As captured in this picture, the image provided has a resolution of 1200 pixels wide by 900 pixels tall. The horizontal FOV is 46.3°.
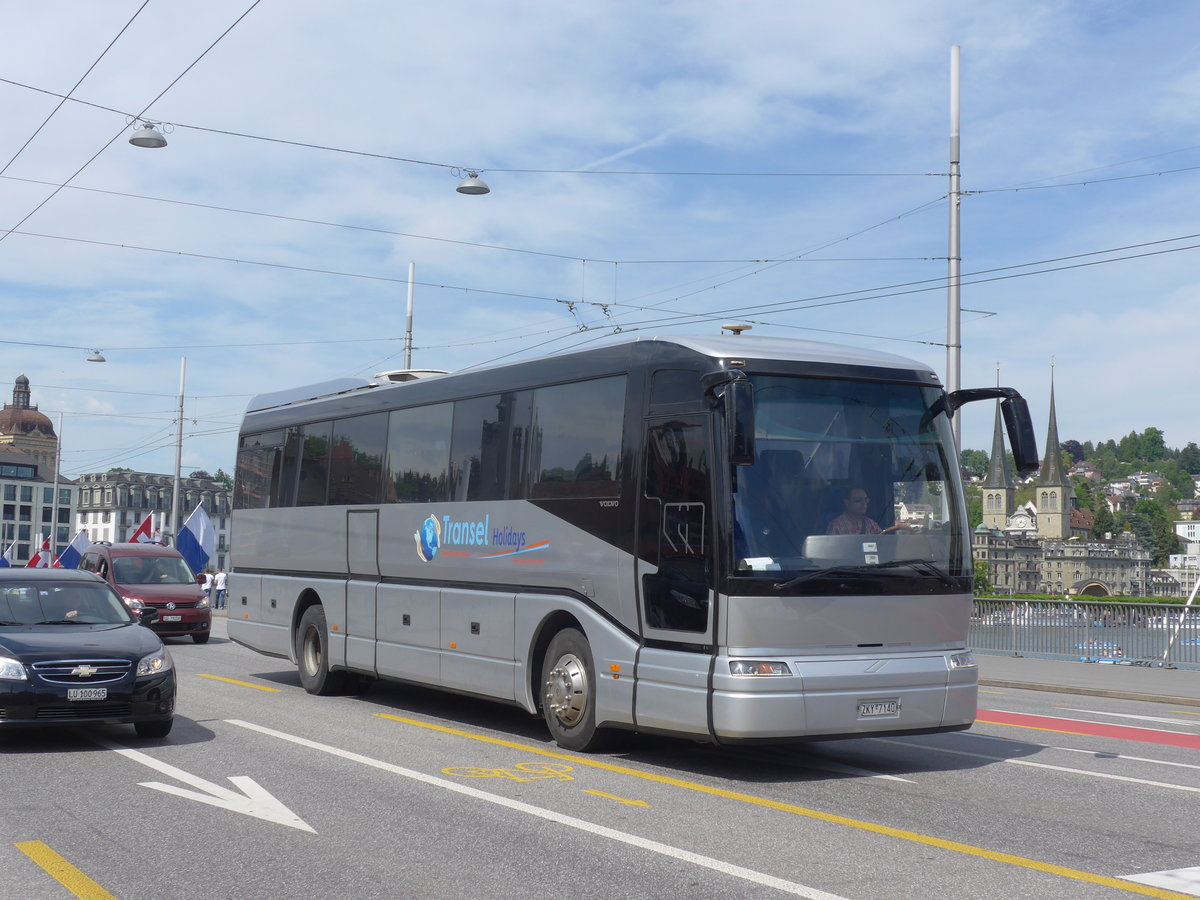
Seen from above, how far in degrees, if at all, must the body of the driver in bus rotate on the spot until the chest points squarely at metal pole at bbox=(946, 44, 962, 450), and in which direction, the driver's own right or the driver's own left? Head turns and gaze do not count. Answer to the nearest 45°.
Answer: approximately 135° to the driver's own left

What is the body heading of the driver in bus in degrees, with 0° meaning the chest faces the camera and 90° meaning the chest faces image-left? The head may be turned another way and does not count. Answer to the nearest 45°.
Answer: approximately 315°

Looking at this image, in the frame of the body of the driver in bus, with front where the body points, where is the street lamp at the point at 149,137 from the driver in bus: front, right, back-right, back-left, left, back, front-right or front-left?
back

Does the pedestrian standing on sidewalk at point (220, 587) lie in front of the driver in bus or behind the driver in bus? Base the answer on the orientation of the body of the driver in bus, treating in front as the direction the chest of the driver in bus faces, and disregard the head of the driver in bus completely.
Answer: behind

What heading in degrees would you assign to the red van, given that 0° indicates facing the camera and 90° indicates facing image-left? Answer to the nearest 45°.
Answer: approximately 315°

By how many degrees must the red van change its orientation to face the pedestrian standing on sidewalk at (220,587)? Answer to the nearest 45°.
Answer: approximately 135° to its left

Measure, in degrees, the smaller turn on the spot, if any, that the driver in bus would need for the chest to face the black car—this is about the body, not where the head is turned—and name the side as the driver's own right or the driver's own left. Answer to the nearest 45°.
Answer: approximately 135° to the driver's own right

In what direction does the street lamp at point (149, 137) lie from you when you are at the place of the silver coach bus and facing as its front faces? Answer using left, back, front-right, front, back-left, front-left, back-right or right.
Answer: back

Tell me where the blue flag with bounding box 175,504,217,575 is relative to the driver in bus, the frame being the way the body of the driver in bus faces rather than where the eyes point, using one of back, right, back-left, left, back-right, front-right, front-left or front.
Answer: back
